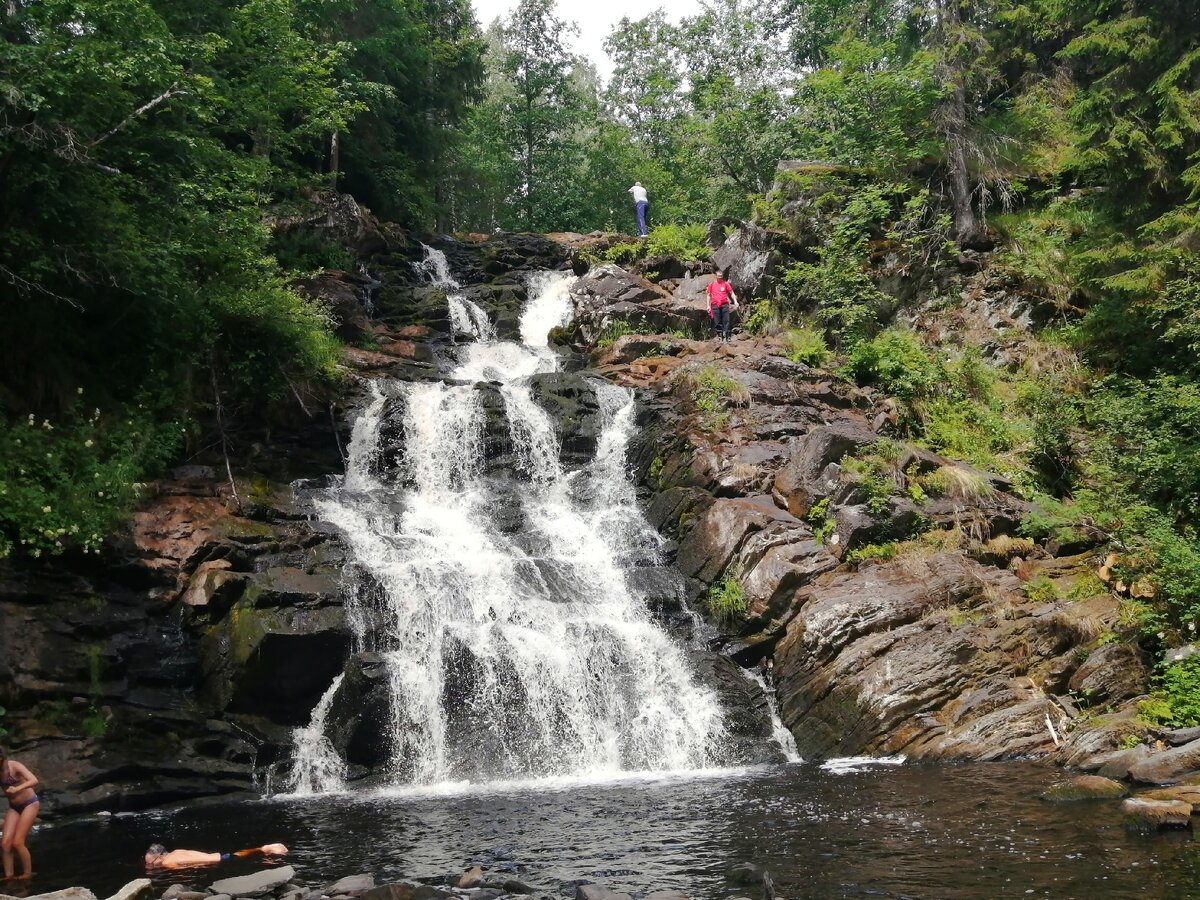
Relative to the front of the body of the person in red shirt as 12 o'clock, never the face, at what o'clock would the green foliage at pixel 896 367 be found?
The green foliage is roughly at 10 o'clock from the person in red shirt.

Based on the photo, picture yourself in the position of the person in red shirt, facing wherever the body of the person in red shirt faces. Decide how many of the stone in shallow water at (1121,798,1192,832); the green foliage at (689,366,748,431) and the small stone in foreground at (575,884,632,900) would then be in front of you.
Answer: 3

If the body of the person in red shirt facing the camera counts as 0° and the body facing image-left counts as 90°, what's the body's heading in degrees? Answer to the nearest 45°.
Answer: approximately 0°

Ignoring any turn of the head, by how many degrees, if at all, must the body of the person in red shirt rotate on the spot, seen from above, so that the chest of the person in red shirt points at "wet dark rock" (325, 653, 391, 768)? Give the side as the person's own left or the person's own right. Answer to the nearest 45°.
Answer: approximately 45° to the person's own right

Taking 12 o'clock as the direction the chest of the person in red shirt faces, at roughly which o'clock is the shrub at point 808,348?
The shrub is roughly at 10 o'clock from the person in red shirt.

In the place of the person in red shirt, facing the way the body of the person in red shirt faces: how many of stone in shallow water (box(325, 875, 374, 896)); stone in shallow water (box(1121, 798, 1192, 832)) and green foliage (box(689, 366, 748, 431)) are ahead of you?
3

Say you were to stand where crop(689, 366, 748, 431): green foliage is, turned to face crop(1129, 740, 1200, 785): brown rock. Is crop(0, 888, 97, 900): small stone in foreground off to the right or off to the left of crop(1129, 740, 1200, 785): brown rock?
right

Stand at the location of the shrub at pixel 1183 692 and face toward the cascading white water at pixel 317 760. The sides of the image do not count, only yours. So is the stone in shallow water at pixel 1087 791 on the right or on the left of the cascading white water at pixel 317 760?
left

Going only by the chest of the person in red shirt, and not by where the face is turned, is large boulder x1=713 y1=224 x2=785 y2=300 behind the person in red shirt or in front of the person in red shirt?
behind

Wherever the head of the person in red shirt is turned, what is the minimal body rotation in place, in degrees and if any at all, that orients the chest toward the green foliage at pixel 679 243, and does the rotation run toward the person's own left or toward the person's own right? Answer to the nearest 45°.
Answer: approximately 180°

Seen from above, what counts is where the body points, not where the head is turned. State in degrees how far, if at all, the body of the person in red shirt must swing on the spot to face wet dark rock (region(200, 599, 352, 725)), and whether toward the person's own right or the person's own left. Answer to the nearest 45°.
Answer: approximately 45° to the person's own right

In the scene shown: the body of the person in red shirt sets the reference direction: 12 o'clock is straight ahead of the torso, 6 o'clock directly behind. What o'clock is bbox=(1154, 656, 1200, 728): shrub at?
The shrub is roughly at 11 o'clock from the person in red shirt.
